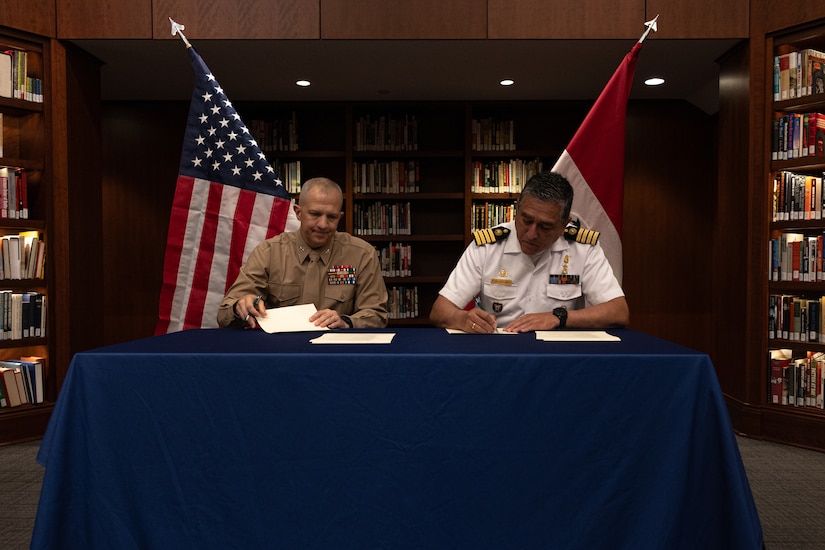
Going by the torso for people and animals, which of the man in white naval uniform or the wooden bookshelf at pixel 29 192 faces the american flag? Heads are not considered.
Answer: the wooden bookshelf

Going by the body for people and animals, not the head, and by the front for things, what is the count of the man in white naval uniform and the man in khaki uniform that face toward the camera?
2

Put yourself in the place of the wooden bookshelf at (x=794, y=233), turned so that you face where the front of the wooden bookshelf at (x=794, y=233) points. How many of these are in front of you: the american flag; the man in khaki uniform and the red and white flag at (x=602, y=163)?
3

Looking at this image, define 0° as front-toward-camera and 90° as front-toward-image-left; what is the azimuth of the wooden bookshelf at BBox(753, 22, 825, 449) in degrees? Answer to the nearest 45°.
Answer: approximately 45°

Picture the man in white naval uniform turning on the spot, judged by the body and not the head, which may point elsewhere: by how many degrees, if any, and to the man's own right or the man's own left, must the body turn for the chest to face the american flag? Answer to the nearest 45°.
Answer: approximately 90° to the man's own right

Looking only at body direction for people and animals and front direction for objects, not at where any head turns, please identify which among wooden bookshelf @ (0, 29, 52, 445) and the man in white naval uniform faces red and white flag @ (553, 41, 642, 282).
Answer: the wooden bookshelf

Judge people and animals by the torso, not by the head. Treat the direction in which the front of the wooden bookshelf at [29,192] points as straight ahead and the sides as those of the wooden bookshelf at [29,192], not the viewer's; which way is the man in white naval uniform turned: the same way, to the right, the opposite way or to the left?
to the right

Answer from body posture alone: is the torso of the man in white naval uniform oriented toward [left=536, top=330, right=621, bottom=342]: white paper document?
yes

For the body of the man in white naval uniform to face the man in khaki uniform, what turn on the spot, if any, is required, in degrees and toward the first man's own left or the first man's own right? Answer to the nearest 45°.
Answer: approximately 90° to the first man's own right

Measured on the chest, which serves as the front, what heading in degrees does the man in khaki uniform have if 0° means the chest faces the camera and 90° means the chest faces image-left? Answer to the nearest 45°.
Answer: approximately 0°
